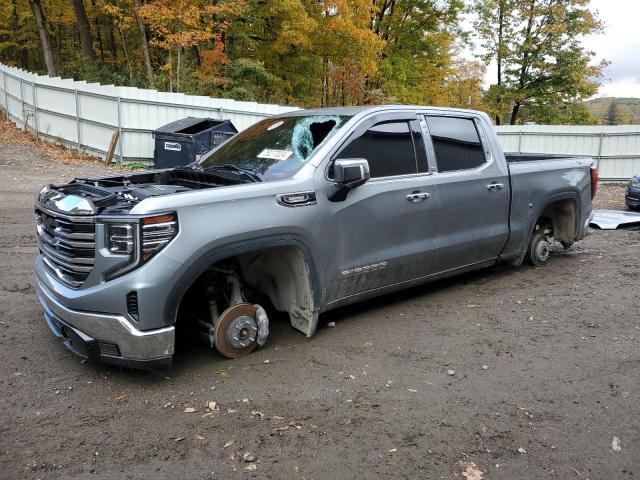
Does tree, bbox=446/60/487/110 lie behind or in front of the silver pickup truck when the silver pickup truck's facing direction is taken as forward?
behind

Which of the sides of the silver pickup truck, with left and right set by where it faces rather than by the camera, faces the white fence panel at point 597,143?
back

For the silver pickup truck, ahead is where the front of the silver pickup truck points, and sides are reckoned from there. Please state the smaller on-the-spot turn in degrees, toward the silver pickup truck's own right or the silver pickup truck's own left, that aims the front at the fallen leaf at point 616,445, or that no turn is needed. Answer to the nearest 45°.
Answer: approximately 90° to the silver pickup truck's own left

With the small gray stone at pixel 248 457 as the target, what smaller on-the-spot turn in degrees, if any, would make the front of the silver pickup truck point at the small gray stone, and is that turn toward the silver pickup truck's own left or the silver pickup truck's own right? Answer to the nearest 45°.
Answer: approximately 45° to the silver pickup truck's own left

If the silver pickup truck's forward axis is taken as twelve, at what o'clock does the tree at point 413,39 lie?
The tree is roughly at 5 o'clock from the silver pickup truck.

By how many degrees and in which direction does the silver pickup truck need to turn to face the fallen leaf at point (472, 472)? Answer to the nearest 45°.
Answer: approximately 90° to its left

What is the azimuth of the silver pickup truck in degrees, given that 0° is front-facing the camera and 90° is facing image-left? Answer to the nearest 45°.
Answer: approximately 45°

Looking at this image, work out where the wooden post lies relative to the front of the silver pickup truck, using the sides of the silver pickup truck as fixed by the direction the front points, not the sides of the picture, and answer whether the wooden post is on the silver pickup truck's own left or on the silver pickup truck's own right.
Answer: on the silver pickup truck's own right
